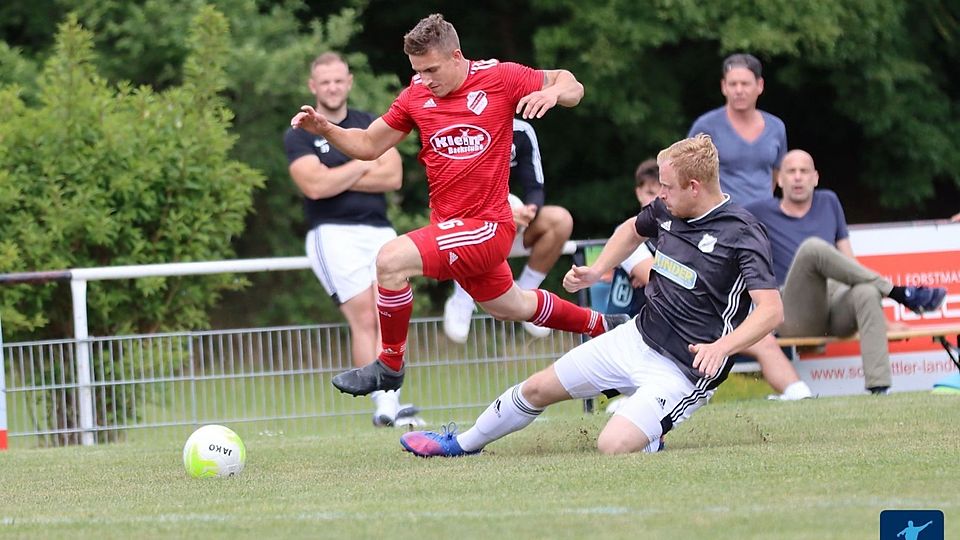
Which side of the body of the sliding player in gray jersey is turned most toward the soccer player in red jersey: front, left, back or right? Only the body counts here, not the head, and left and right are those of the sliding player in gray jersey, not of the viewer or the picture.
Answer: right

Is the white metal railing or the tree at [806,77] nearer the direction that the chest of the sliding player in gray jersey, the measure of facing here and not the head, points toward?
the white metal railing

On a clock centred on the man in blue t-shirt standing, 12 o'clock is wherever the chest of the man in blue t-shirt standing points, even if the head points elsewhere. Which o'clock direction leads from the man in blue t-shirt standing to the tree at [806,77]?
The tree is roughly at 6 o'clock from the man in blue t-shirt standing.

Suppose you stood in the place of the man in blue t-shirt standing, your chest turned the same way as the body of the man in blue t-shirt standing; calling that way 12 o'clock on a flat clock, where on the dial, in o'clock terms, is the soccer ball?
The soccer ball is roughly at 1 o'clock from the man in blue t-shirt standing.

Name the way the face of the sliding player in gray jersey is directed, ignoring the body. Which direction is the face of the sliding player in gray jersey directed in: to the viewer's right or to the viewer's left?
to the viewer's left

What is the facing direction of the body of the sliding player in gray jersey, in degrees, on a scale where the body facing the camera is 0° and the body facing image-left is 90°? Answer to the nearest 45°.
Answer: approximately 45°

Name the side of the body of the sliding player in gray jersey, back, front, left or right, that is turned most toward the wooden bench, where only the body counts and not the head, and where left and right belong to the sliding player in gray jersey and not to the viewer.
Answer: back

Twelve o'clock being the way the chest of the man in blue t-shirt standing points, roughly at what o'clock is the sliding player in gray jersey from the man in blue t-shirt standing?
The sliding player in gray jersey is roughly at 12 o'clock from the man in blue t-shirt standing.
